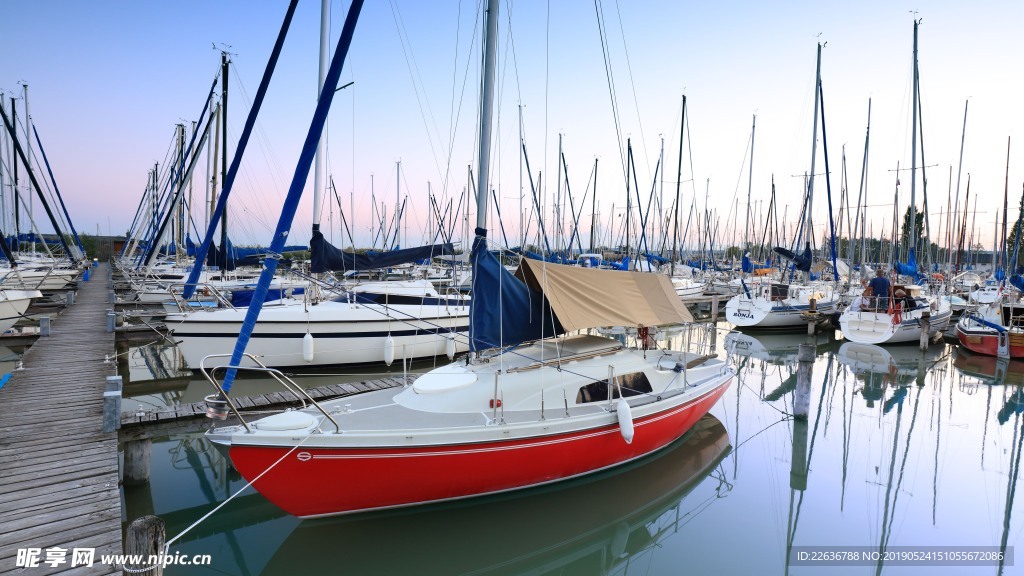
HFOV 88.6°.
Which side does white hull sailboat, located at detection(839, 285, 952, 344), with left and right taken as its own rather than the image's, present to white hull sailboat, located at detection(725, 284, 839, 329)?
left

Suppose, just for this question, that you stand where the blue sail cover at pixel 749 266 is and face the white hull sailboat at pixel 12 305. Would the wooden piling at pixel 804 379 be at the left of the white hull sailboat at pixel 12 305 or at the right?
left
